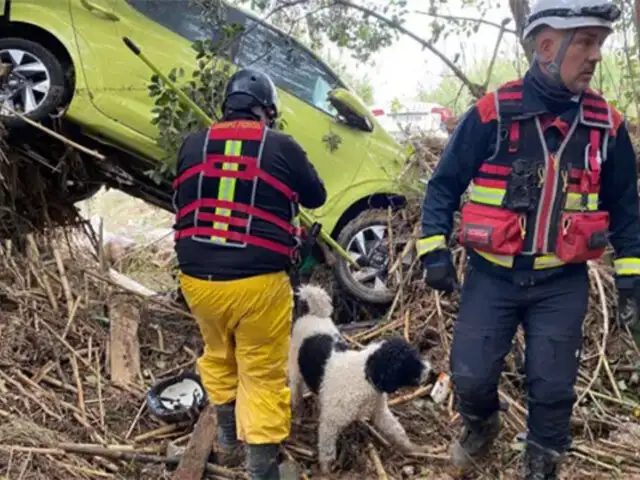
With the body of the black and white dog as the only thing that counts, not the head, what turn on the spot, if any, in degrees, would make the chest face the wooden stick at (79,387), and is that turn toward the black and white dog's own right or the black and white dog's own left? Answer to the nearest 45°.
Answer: approximately 135° to the black and white dog's own right

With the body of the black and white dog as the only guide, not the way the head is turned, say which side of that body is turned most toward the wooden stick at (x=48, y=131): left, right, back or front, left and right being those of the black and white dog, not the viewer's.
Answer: back

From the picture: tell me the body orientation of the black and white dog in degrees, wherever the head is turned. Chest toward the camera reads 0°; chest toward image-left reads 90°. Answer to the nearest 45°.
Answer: approximately 315°

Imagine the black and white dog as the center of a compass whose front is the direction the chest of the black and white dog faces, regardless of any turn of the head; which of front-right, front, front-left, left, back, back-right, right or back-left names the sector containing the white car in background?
back-left

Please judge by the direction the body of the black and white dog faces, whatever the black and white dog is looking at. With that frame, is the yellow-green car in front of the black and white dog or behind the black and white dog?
behind

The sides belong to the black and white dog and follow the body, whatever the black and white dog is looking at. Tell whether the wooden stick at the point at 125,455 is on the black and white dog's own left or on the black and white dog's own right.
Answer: on the black and white dog's own right

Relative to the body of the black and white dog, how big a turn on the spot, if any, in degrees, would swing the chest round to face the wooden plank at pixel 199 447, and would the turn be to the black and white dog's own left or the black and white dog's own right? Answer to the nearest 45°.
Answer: approximately 135° to the black and white dog's own right

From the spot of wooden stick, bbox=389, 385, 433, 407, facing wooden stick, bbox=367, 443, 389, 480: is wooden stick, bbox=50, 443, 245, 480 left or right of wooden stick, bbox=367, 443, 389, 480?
right
